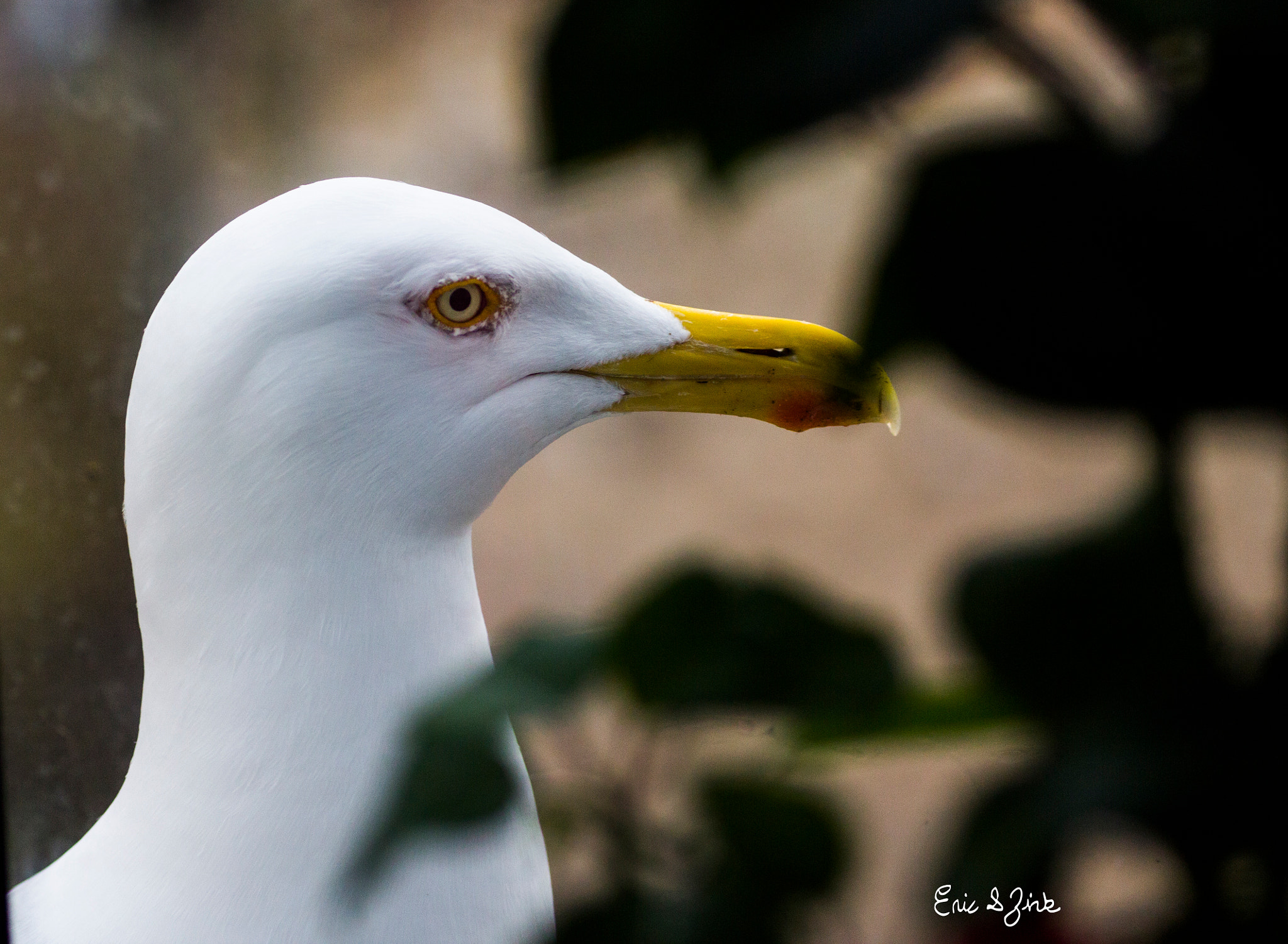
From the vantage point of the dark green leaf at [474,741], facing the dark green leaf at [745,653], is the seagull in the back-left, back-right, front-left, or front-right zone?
back-left

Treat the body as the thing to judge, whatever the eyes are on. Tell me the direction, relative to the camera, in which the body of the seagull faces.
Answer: to the viewer's right
